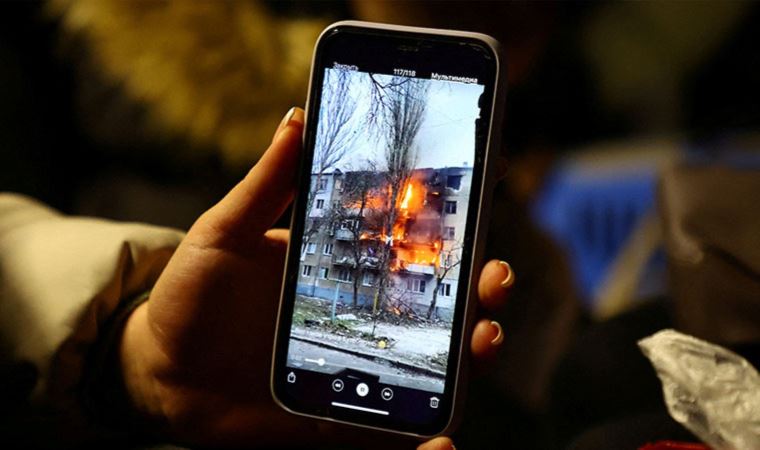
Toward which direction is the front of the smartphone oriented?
toward the camera
